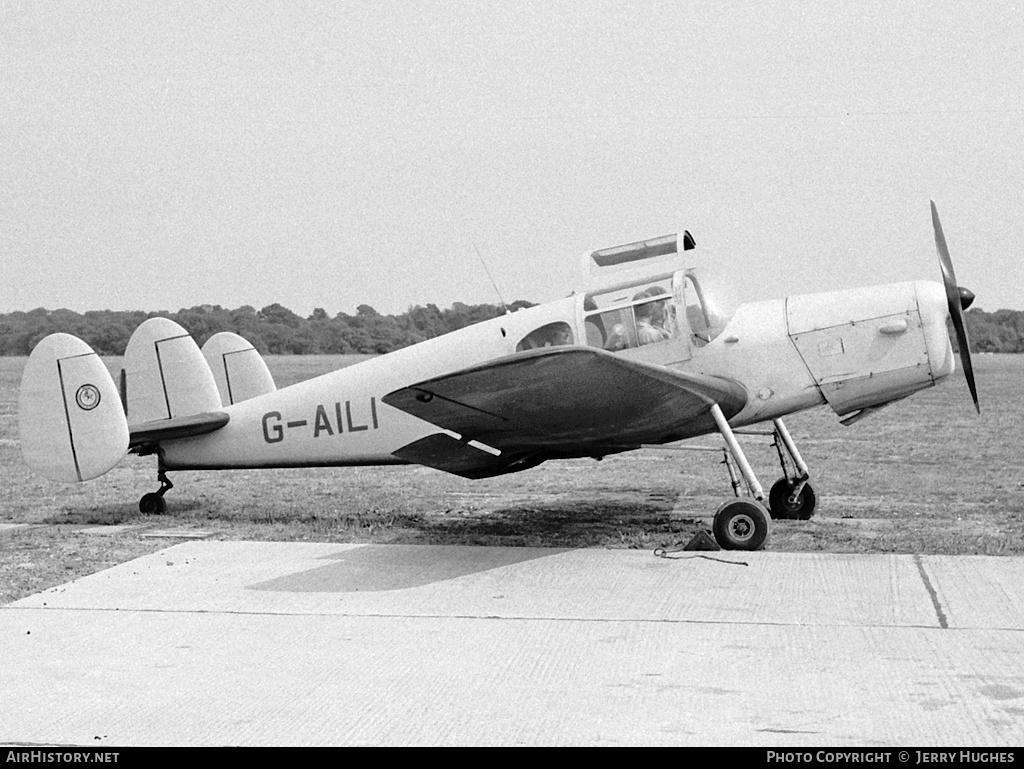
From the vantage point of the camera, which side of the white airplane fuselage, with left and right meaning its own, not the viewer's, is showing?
right

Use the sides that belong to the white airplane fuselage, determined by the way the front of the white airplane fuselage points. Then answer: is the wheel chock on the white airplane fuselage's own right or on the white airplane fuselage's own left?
on the white airplane fuselage's own right

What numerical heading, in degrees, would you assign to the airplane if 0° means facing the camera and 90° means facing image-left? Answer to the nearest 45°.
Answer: approximately 270°

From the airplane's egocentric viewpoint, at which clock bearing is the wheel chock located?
The wheel chock is roughly at 2 o'clock from the airplane.
